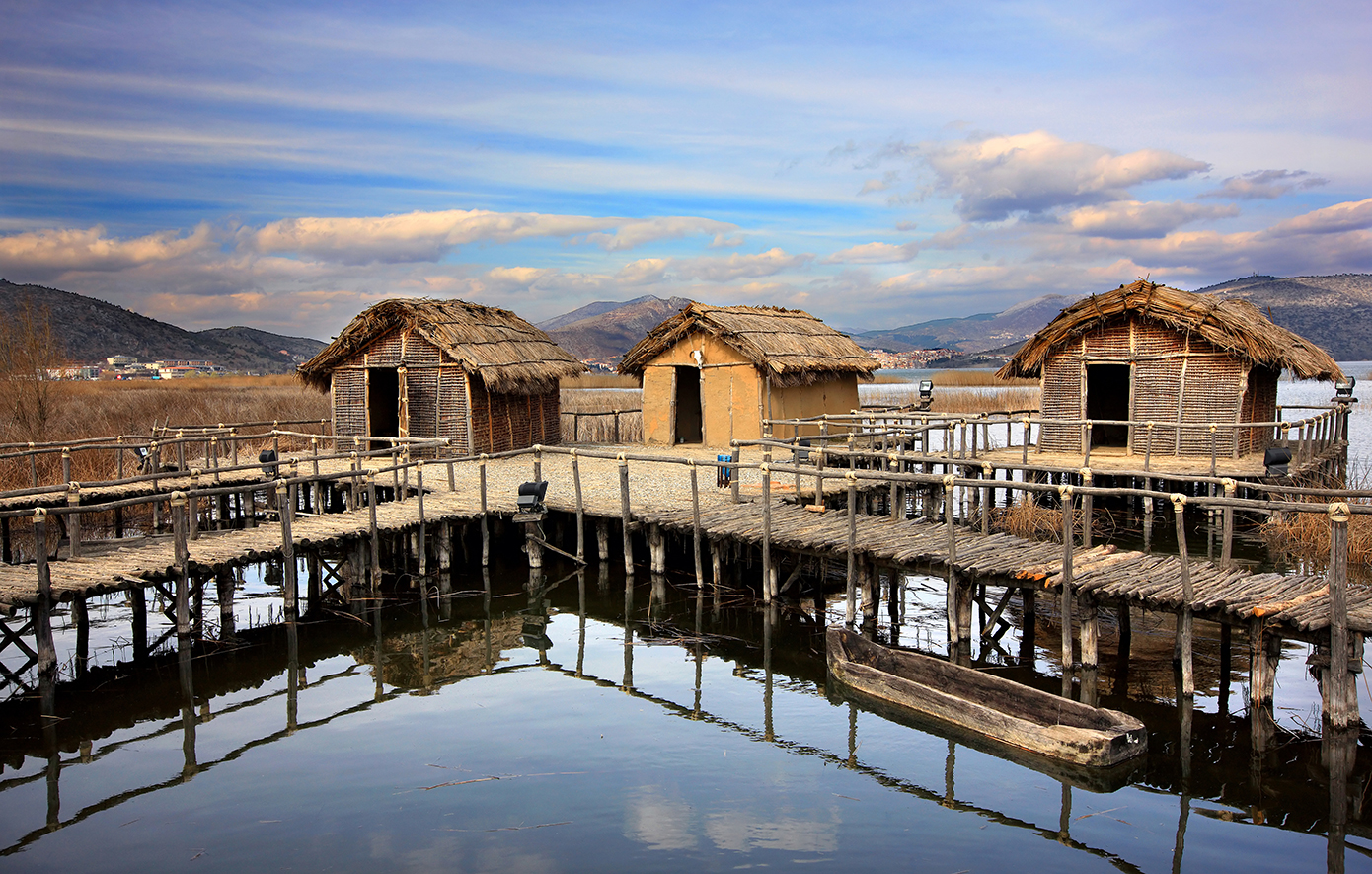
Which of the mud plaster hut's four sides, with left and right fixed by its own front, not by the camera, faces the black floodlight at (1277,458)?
left

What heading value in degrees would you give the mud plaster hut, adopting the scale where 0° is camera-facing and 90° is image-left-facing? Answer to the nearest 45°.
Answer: approximately 45°

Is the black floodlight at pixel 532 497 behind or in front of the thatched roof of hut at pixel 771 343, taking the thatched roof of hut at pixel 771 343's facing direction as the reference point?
in front

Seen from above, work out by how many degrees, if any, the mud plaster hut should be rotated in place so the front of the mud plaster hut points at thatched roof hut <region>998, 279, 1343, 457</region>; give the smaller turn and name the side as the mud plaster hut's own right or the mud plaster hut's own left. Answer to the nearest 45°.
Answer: approximately 90° to the mud plaster hut's own left

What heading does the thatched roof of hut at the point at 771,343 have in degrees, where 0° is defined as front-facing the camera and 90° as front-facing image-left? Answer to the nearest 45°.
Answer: approximately 45°

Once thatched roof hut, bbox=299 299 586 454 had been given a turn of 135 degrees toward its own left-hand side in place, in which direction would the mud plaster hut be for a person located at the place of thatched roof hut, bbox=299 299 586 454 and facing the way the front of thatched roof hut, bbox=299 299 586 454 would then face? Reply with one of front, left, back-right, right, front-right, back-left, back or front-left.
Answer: front

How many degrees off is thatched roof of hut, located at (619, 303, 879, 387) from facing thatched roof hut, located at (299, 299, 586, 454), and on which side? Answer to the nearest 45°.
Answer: approximately 45° to its right

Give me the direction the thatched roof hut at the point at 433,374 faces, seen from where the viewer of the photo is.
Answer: facing the viewer and to the left of the viewer

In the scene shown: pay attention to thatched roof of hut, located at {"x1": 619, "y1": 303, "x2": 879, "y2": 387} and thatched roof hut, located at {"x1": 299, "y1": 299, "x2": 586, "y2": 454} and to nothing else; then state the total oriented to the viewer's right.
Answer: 0
